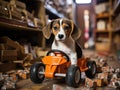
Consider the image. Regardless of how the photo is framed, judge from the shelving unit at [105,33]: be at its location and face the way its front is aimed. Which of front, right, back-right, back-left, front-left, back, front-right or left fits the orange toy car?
front-left

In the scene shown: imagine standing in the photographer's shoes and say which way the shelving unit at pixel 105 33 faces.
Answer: facing the viewer and to the left of the viewer

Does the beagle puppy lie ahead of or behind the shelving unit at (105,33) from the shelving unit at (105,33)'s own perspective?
ahead

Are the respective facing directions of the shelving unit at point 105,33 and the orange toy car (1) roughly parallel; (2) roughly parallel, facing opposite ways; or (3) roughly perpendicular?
roughly parallel

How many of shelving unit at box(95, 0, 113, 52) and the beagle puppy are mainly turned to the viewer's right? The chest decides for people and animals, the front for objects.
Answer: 0

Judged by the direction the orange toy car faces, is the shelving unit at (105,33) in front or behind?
behind

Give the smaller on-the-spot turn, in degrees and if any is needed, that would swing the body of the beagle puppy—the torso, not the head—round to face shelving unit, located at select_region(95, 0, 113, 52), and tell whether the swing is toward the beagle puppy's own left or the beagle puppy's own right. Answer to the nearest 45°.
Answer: approximately 180°

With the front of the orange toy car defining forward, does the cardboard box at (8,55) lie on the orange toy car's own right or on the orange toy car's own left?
on the orange toy car's own right

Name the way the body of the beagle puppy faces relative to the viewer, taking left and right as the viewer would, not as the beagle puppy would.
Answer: facing the viewer
